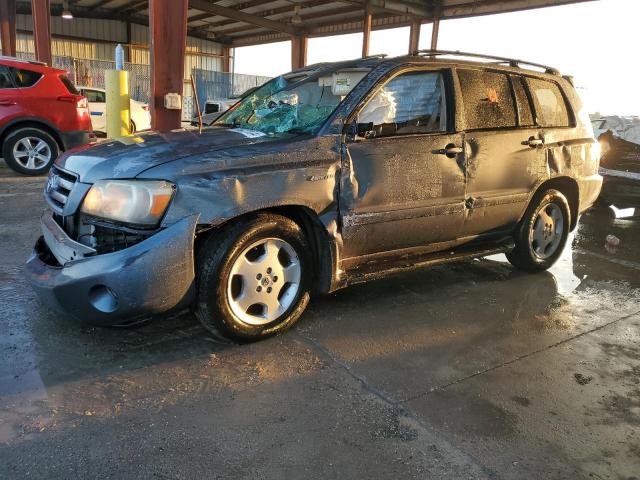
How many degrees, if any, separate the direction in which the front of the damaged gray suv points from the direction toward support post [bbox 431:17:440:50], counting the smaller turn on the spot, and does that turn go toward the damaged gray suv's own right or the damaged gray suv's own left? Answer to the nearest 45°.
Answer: approximately 135° to the damaged gray suv's own right

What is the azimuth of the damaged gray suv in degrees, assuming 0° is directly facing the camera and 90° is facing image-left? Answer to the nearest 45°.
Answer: approximately 45°

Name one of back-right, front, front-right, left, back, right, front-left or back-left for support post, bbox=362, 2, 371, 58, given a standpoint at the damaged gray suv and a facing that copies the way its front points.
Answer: back-right

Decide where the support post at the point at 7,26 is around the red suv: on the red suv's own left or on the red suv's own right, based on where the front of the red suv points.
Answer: on the red suv's own right

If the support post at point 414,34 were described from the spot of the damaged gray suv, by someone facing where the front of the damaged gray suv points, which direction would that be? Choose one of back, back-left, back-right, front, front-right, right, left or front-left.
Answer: back-right

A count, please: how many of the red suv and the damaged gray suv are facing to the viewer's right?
0

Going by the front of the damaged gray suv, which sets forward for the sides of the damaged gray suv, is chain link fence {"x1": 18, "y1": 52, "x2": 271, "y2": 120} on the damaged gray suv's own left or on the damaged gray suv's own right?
on the damaged gray suv's own right

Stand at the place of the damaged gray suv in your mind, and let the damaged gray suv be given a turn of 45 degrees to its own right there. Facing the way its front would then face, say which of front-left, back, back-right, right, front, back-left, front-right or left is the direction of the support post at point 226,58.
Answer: right

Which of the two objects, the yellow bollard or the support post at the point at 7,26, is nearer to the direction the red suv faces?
the support post

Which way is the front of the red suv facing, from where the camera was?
facing to the left of the viewer

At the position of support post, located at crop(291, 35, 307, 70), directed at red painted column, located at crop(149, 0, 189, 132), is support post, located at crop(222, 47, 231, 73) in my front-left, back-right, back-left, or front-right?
back-right
